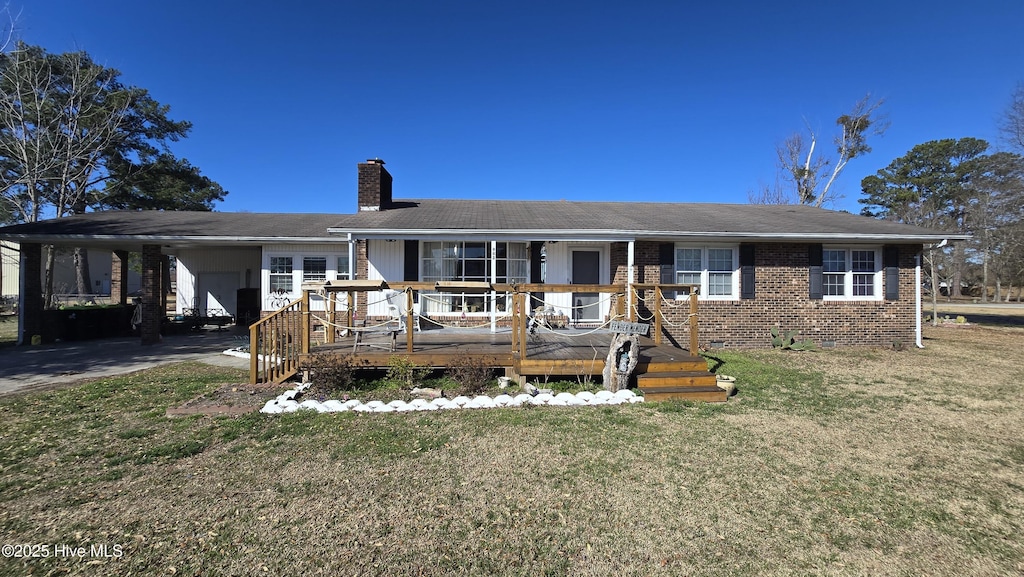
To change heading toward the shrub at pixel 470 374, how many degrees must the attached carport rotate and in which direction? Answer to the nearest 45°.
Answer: approximately 45° to its left

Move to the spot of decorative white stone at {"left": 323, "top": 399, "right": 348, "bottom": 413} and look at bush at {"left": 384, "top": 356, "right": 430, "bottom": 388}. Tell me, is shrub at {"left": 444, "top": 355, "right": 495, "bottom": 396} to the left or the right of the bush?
right

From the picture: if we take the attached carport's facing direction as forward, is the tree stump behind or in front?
in front

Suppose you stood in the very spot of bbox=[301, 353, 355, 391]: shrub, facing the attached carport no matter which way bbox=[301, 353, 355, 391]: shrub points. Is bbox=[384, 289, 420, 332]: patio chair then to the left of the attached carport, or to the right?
right

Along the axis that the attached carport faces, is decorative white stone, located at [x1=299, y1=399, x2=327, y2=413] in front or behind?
in front

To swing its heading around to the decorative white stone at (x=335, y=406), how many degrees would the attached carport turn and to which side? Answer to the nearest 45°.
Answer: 0° — it already faces it

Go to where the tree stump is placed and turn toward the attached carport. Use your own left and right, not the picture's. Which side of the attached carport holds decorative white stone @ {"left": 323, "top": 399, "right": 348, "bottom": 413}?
left

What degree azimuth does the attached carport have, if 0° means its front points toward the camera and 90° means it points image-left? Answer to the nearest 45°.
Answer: approximately 0°

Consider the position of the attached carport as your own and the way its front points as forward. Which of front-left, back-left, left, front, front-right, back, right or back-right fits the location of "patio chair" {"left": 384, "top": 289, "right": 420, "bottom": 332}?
front-left
